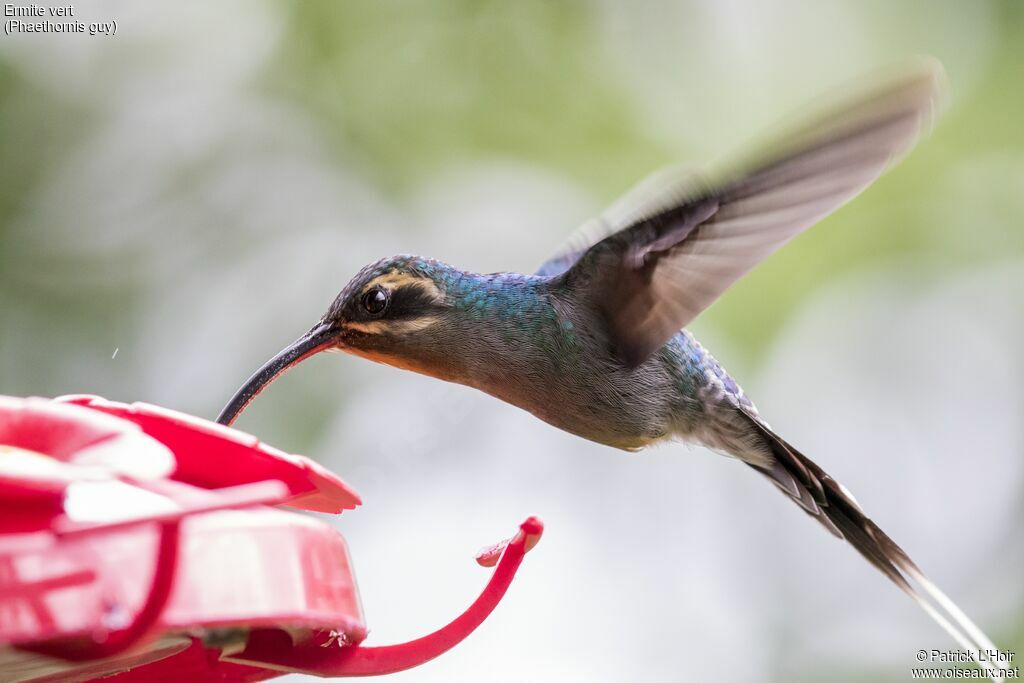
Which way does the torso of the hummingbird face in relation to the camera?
to the viewer's left

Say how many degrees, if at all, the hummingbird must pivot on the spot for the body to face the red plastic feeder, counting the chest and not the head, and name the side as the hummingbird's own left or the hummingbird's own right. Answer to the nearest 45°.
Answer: approximately 45° to the hummingbird's own left
